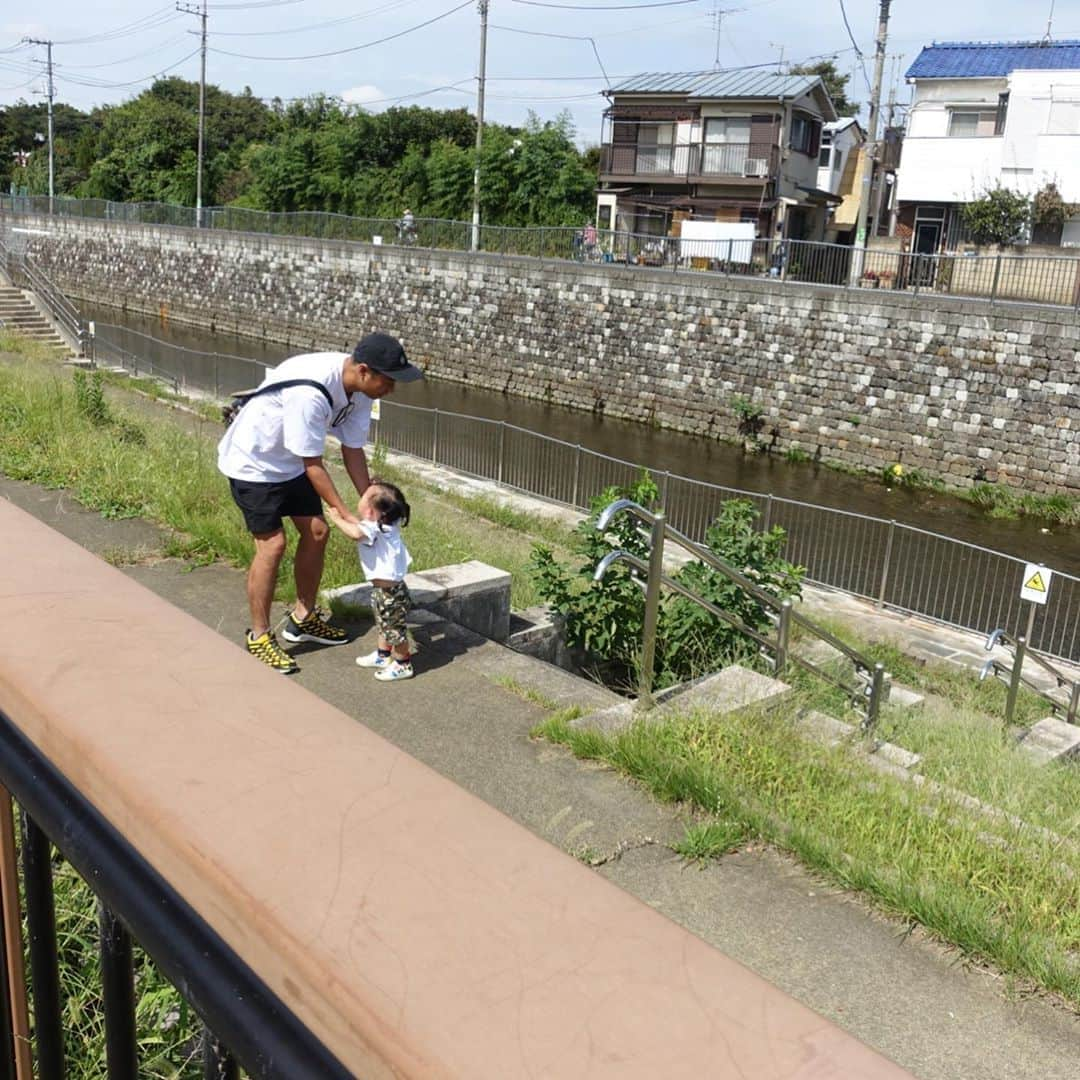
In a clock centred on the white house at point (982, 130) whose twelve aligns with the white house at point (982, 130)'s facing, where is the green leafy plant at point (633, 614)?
The green leafy plant is roughly at 12 o'clock from the white house.

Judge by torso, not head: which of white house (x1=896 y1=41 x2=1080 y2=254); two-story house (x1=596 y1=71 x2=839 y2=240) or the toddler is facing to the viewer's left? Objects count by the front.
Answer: the toddler

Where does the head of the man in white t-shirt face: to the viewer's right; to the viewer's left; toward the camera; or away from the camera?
to the viewer's right

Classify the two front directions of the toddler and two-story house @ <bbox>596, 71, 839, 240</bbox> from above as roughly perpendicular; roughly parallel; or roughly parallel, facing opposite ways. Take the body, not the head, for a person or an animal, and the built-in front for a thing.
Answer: roughly perpendicular

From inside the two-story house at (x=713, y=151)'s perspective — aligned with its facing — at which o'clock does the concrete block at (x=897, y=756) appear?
The concrete block is roughly at 12 o'clock from the two-story house.

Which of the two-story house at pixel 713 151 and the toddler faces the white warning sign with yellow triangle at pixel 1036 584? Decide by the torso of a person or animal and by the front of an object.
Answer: the two-story house

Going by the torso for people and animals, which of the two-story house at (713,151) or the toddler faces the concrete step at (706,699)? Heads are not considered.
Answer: the two-story house

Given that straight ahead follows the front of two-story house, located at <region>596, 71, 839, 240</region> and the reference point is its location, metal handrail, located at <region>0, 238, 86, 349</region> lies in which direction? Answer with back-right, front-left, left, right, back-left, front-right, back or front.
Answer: front-right

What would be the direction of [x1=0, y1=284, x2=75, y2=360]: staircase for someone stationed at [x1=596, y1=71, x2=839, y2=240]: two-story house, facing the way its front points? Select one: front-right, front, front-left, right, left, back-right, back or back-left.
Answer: front-right

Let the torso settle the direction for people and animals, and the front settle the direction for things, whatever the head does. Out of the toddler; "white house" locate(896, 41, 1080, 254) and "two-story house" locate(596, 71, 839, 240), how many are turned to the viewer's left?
1

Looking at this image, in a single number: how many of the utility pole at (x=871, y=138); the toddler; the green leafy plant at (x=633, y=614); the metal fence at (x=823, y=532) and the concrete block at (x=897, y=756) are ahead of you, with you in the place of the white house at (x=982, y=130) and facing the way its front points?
5

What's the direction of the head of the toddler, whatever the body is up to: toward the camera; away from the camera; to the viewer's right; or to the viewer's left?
to the viewer's left

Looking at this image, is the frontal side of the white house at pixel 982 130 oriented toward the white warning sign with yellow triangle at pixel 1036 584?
yes

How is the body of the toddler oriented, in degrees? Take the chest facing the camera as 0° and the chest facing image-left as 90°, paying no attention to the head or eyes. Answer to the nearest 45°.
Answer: approximately 90°

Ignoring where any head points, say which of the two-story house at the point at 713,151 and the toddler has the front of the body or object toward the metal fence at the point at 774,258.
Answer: the two-story house

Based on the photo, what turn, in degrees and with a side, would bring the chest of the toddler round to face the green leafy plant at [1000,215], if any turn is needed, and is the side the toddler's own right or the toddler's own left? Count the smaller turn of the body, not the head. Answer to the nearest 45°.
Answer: approximately 135° to the toddler's own right

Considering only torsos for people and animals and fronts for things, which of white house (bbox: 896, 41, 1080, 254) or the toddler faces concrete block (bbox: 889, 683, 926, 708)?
the white house

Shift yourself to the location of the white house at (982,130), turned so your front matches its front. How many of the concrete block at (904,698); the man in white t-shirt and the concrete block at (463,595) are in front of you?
3

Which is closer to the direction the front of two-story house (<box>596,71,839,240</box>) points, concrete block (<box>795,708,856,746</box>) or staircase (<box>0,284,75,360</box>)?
the concrete block
